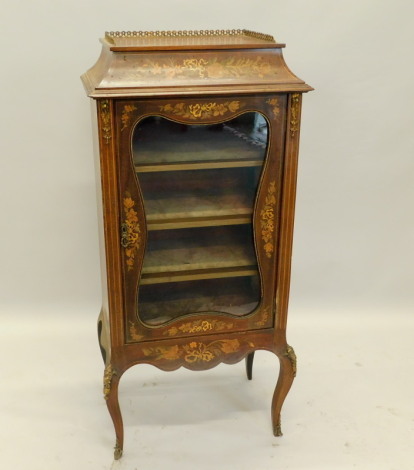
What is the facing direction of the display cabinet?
toward the camera
